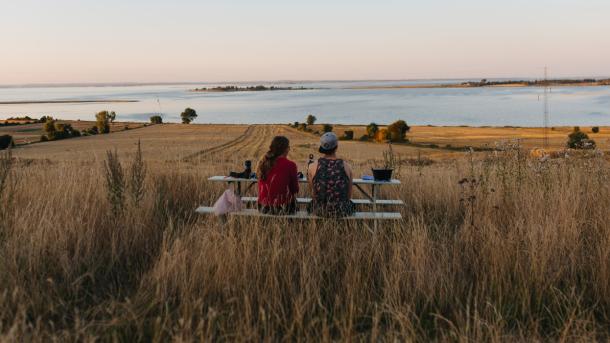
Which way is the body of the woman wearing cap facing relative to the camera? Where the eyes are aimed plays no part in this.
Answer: away from the camera

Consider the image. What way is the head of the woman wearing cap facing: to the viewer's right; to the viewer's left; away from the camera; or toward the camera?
away from the camera

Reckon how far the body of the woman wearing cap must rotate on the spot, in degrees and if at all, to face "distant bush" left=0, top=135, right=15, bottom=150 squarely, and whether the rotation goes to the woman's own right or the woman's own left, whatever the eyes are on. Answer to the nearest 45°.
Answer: approximately 45° to the woman's own left

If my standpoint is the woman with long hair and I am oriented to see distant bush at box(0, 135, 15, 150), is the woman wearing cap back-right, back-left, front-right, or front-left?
back-right

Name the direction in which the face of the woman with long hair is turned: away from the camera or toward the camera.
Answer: away from the camera

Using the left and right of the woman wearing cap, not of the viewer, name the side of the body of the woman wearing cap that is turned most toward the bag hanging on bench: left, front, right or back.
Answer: left
